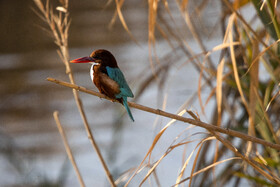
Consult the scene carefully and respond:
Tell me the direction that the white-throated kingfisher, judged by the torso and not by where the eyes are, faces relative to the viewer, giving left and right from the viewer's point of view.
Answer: facing to the left of the viewer
